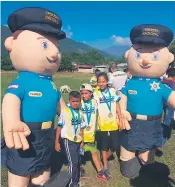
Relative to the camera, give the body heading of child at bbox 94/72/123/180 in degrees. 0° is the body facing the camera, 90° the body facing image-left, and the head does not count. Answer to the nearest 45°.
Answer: approximately 0°

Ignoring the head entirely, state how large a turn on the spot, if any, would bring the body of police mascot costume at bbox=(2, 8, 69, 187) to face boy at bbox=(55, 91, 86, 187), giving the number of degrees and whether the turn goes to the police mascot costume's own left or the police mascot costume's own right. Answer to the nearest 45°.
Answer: approximately 90° to the police mascot costume's own left

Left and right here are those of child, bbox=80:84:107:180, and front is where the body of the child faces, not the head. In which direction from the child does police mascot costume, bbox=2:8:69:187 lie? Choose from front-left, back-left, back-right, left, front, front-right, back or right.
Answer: front-right

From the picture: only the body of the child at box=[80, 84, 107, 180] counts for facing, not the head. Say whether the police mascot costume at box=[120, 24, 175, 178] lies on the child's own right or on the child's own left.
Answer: on the child's own left

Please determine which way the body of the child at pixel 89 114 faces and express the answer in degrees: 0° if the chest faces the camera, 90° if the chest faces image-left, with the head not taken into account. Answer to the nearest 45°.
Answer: approximately 0°

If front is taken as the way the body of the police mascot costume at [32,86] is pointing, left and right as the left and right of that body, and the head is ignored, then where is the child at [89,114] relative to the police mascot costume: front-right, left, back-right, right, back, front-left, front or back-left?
left

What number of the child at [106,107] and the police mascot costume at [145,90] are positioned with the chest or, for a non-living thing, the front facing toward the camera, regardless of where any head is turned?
2

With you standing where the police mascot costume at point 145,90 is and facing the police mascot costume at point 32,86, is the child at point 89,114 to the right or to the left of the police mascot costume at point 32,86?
right

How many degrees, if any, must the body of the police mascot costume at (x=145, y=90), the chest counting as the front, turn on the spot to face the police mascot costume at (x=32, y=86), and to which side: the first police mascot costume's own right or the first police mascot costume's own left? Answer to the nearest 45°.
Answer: approximately 45° to the first police mascot costume's own right
